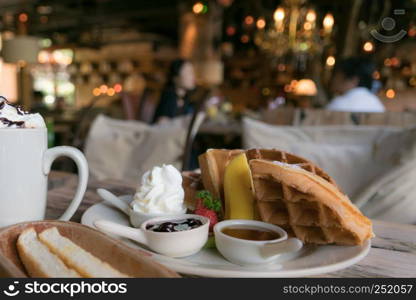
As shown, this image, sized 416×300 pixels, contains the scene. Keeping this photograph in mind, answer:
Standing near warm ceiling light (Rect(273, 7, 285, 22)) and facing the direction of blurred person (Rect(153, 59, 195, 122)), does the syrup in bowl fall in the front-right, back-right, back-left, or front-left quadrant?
front-left

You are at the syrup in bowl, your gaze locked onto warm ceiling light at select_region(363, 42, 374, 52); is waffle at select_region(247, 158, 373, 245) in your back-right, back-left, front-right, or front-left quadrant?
front-right

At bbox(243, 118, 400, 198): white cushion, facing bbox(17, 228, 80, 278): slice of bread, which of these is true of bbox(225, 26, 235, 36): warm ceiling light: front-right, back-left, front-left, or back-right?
back-right
